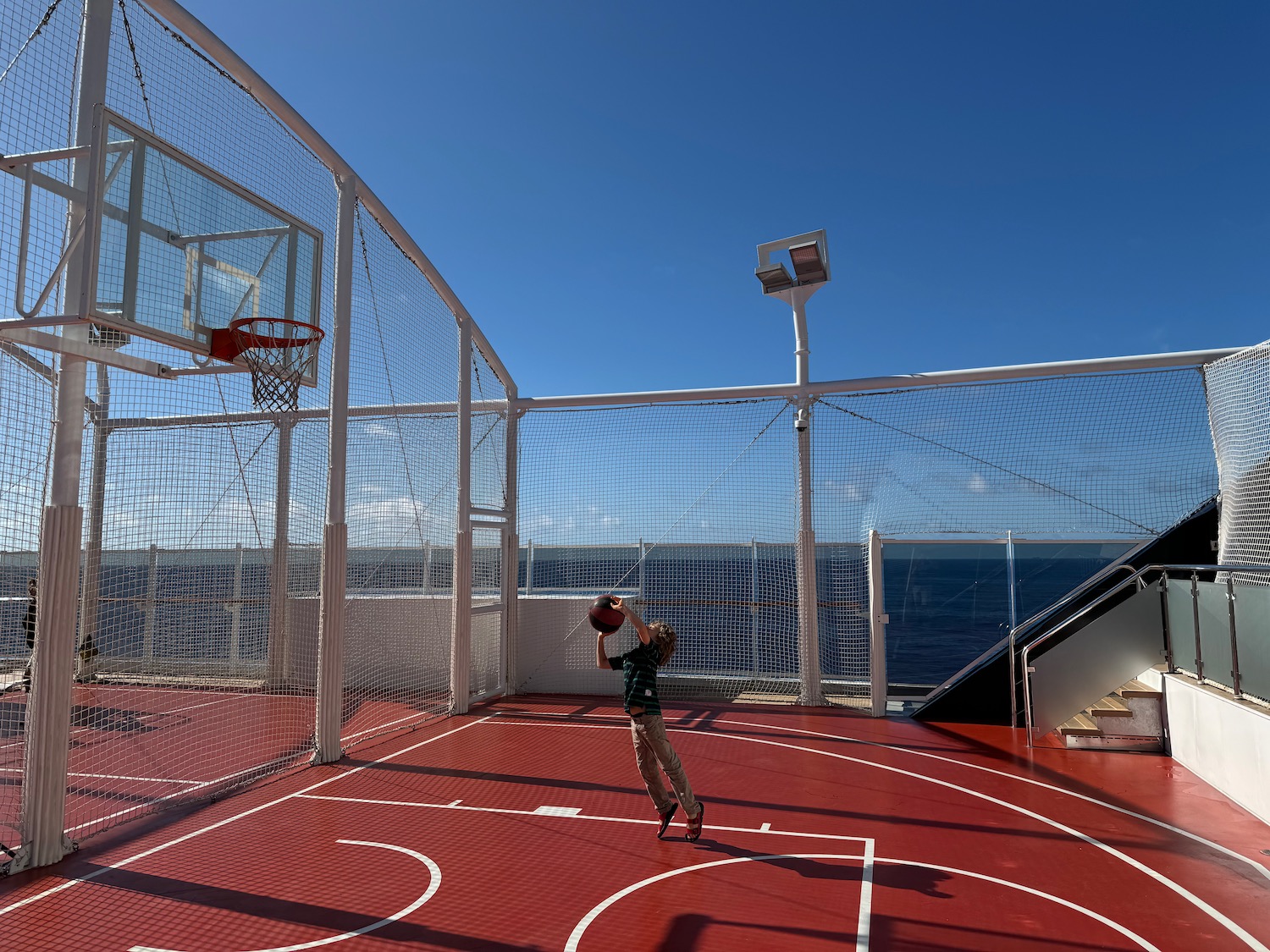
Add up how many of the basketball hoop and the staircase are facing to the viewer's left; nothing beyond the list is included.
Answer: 1

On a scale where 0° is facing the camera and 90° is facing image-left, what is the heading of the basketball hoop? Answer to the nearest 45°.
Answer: approximately 315°

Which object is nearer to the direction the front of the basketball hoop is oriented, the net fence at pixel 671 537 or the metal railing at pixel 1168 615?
the metal railing

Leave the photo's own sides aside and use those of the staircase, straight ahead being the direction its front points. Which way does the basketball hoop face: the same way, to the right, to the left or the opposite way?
the opposite way

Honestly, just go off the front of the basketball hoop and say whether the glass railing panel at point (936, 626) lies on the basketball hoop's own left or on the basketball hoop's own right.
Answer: on the basketball hoop's own left

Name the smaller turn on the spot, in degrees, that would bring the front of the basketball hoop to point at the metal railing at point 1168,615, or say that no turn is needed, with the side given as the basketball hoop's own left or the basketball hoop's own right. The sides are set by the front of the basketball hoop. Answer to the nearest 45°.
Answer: approximately 45° to the basketball hoop's own left

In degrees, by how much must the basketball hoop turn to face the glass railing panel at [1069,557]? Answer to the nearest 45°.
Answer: approximately 45° to its left

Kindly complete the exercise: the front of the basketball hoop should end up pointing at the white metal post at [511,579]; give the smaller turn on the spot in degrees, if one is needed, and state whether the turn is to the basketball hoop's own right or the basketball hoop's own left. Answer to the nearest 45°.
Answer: approximately 90° to the basketball hoop's own left

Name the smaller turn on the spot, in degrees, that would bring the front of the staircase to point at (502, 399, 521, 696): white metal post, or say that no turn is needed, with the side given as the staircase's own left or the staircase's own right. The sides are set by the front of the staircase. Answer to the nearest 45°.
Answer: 0° — it already faces it

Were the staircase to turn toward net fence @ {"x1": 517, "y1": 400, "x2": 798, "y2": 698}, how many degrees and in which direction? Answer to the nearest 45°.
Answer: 0° — it already faces it
